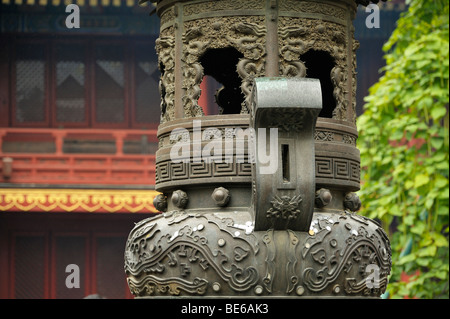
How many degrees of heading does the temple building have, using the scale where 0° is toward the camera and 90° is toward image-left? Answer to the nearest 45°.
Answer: approximately 0°

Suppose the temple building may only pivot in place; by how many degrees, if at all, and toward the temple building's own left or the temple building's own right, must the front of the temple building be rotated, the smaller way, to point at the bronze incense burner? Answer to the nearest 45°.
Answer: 0° — it already faces it
